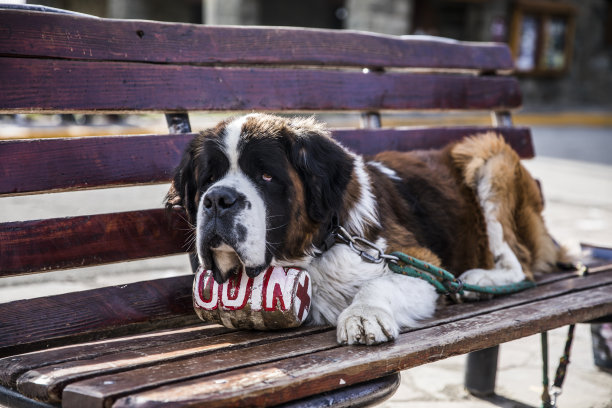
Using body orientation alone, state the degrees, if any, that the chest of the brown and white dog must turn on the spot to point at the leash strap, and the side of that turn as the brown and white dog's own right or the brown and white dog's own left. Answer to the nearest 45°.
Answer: approximately 180°

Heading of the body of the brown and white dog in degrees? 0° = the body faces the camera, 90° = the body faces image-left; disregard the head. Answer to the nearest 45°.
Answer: approximately 45°

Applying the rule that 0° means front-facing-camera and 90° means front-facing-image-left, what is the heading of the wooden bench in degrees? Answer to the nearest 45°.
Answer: approximately 315°
